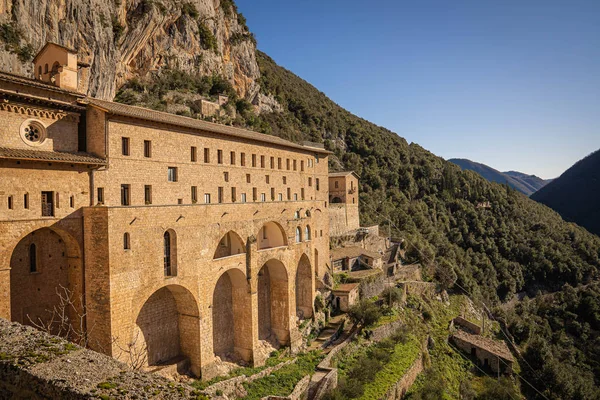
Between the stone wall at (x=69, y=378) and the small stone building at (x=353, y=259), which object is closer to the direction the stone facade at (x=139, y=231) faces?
the stone wall

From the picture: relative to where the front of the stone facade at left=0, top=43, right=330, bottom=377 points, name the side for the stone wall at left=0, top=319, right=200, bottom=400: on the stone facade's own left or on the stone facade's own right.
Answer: on the stone facade's own right

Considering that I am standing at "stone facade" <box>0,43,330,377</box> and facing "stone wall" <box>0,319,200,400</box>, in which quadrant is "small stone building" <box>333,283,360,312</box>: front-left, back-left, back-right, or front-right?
back-left

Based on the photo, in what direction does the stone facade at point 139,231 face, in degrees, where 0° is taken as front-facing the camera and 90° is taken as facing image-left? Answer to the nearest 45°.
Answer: approximately 315°

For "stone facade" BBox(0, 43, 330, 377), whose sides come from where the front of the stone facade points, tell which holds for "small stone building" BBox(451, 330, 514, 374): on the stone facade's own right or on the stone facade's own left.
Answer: on the stone facade's own left

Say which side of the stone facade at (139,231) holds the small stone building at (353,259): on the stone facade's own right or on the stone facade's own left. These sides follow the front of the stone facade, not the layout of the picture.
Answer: on the stone facade's own left
